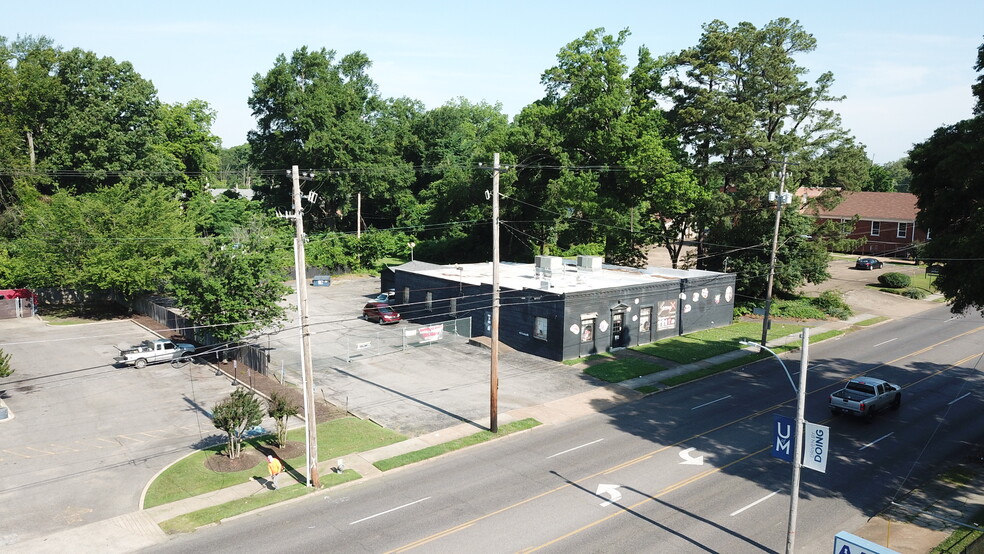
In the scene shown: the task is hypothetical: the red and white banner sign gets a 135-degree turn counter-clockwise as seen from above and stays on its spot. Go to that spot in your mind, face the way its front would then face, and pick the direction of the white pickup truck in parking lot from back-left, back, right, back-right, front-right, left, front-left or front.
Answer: back-left

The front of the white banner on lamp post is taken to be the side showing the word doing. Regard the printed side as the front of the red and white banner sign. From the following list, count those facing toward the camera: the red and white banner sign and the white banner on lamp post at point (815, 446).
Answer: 2

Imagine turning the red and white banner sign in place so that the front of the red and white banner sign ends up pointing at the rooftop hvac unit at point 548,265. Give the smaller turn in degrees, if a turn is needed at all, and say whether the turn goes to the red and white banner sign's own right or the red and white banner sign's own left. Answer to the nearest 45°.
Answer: approximately 135° to the red and white banner sign's own left

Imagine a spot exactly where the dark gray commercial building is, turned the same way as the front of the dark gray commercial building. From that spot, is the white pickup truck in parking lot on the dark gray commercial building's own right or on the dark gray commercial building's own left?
on the dark gray commercial building's own right

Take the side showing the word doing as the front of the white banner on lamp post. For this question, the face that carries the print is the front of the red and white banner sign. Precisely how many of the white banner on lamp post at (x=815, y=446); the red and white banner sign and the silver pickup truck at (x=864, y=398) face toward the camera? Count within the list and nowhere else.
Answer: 2

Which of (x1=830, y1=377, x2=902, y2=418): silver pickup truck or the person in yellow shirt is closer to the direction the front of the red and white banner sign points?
the person in yellow shirt

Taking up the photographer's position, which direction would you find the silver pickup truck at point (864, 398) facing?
facing away from the viewer and to the right of the viewer

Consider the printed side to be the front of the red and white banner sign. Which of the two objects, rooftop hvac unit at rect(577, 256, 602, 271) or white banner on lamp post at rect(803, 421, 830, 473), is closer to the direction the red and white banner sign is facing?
the white banner on lamp post

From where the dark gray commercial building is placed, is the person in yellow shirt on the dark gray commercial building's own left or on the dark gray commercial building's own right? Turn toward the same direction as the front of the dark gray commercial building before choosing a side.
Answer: on the dark gray commercial building's own right

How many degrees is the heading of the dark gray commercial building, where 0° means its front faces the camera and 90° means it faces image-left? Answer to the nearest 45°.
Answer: approximately 315°
